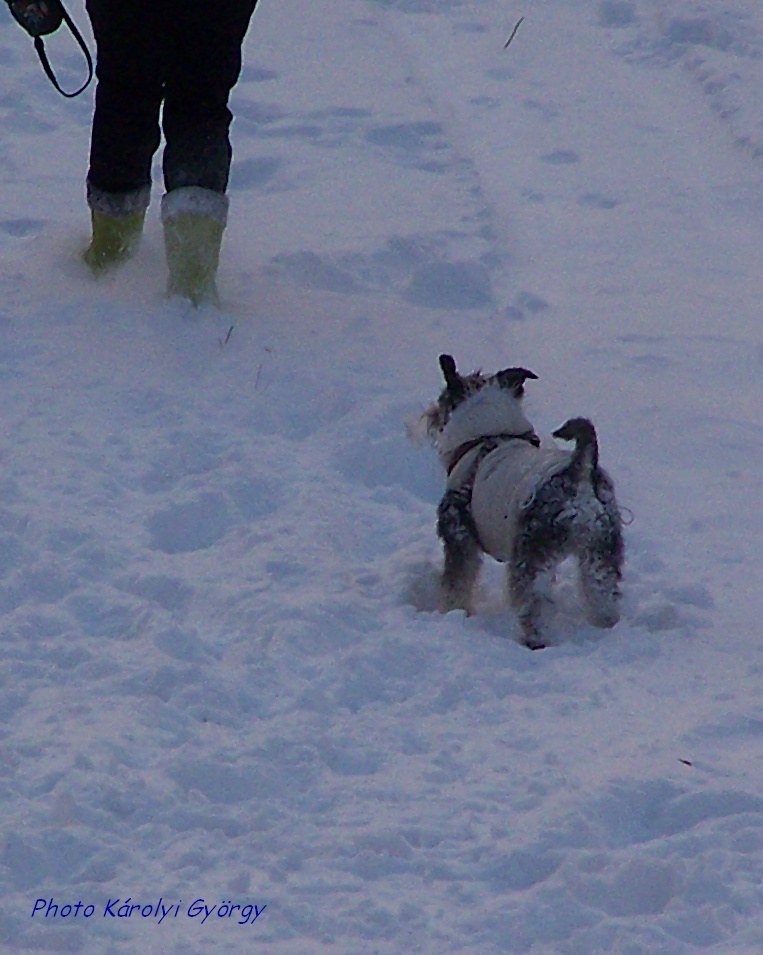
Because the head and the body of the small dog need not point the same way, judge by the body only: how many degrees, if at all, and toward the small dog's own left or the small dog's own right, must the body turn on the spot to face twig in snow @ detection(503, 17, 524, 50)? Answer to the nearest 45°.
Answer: approximately 45° to the small dog's own right

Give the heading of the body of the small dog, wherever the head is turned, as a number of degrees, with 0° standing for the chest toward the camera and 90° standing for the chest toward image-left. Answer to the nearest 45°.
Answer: approximately 135°
